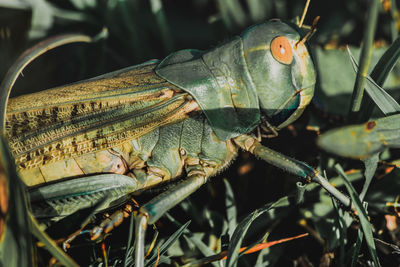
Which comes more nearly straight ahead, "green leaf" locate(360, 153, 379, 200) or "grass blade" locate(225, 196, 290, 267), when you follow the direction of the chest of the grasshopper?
the green leaf

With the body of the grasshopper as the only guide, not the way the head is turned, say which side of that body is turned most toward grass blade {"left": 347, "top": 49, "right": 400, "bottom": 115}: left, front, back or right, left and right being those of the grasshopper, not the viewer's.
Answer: front

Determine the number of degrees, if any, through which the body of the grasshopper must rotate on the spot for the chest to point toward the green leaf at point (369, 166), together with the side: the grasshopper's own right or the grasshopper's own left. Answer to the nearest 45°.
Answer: approximately 45° to the grasshopper's own right

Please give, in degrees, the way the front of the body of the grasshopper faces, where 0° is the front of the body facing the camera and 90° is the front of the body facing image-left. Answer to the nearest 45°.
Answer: approximately 270°

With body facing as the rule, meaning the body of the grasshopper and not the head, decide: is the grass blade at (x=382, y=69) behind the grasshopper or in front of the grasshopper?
in front
